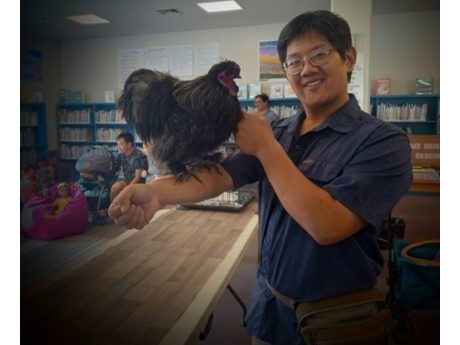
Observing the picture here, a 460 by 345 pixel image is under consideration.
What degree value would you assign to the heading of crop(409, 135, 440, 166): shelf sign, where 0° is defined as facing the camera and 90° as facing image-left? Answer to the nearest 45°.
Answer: approximately 0°

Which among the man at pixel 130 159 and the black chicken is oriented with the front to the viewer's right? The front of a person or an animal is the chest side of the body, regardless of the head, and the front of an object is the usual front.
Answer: the black chicken

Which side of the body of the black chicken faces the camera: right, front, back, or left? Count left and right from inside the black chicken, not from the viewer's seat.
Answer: right
